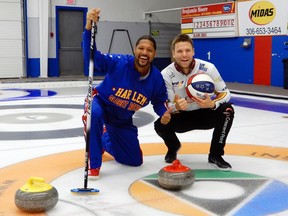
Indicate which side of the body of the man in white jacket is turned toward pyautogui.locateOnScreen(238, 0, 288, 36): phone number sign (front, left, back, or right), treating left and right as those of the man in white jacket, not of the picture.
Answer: back

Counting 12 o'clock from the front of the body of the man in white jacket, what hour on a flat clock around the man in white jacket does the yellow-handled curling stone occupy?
The yellow-handled curling stone is roughly at 1 o'clock from the man in white jacket.

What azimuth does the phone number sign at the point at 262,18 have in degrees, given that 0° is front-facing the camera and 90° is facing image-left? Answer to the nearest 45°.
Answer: approximately 0°

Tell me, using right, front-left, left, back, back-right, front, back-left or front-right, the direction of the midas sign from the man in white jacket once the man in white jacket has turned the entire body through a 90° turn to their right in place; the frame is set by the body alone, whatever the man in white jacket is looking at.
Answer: right

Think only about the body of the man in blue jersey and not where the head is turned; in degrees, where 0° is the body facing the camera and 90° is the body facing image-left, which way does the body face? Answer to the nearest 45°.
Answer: approximately 0°

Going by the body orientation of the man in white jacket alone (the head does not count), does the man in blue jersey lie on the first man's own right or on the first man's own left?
on the first man's own right

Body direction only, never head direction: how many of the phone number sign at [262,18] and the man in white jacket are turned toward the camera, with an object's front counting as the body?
2

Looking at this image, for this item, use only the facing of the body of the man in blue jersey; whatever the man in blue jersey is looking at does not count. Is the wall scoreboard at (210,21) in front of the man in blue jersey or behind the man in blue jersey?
behind
